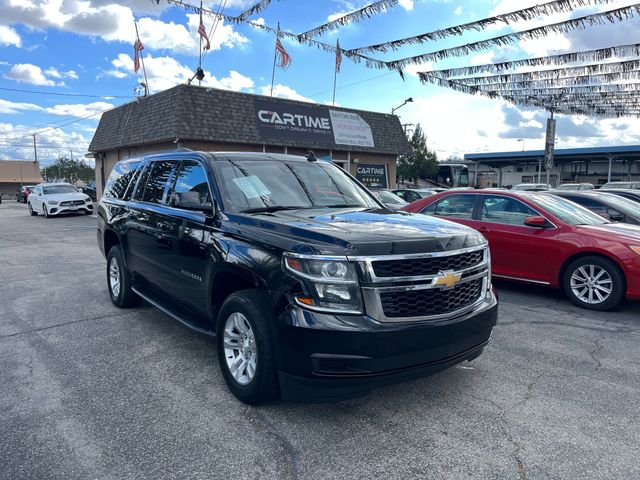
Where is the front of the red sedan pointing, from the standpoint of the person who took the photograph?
facing the viewer and to the right of the viewer

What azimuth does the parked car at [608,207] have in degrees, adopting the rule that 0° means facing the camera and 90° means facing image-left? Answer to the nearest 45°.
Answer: approximately 315°

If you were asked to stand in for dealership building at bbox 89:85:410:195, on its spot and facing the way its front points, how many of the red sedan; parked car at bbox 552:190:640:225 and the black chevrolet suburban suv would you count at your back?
0

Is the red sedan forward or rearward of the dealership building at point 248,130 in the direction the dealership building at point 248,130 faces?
forward

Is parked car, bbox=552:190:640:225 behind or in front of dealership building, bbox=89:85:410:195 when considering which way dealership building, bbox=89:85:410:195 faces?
in front

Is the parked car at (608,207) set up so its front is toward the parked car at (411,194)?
no

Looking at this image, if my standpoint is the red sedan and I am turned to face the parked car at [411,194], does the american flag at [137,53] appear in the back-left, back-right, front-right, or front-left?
front-left

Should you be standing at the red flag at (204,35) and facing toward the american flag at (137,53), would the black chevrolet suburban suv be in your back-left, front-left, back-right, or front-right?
back-left

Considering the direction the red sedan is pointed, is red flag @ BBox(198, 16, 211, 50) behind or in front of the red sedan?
behind

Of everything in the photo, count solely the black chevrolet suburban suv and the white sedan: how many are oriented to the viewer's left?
0

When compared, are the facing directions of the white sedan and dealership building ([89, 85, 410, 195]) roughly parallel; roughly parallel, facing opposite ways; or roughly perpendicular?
roughly parallel

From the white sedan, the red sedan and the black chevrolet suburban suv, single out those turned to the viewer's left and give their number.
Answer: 0

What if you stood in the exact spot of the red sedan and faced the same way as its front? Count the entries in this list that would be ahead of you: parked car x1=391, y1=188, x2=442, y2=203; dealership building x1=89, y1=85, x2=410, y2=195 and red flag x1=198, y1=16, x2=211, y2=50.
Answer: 0

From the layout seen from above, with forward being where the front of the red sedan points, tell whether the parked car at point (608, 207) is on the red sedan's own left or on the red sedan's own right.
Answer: on the red sedan's own left

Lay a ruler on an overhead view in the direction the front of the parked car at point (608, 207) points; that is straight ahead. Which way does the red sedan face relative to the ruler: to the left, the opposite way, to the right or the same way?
the same way

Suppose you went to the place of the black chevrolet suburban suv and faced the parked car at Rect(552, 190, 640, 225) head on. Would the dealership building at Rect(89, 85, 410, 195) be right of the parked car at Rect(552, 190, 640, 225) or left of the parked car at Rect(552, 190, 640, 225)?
left
